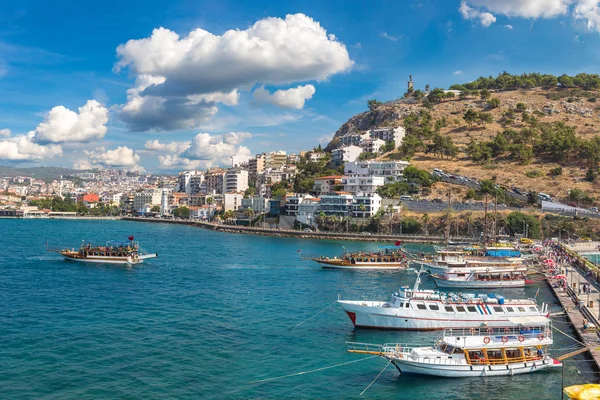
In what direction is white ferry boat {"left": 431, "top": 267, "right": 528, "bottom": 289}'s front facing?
to the viewer's left

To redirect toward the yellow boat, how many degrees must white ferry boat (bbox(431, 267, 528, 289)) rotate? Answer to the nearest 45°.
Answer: approximately 90° to its left

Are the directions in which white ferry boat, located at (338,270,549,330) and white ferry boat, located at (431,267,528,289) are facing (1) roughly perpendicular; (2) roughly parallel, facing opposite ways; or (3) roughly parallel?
roughly parallel

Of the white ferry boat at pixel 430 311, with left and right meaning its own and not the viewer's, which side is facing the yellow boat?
left

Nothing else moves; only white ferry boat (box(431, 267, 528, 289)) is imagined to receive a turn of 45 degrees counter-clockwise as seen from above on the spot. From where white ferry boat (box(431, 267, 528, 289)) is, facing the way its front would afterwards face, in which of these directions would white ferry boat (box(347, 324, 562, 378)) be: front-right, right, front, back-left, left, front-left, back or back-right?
front-left

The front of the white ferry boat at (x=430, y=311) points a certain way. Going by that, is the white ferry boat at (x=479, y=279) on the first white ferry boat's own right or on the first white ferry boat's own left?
on the first white ferry boat's own right

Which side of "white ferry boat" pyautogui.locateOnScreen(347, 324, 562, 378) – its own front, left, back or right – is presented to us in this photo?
left

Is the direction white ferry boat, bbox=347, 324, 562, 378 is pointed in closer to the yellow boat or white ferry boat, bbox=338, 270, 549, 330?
the white ferry boat

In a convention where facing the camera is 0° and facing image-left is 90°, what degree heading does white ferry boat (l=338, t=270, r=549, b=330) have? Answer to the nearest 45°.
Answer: approximately 90°

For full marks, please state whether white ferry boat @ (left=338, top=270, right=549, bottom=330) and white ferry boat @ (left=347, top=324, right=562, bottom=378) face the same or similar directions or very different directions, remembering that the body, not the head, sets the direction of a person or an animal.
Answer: same or similar directions

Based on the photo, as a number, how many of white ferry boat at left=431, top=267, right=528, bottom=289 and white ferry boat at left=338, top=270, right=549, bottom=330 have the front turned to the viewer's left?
2

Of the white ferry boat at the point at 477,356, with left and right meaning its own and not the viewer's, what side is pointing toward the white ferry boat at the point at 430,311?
right
